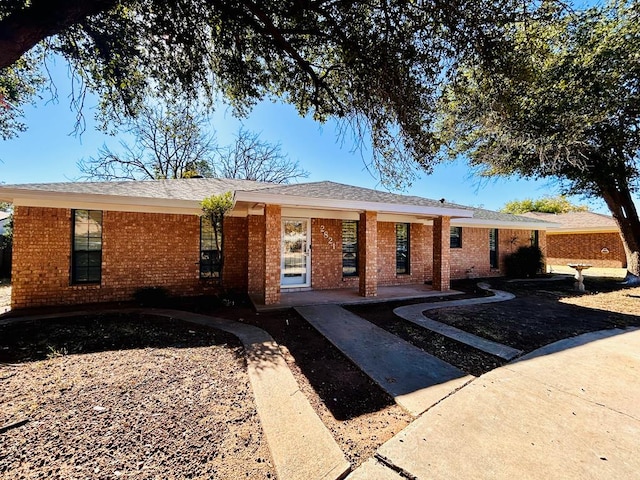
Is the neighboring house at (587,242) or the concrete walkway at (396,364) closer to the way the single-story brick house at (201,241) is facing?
the concrete walkway

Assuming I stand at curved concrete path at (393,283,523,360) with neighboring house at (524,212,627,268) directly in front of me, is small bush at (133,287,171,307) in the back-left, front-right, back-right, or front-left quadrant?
back-left

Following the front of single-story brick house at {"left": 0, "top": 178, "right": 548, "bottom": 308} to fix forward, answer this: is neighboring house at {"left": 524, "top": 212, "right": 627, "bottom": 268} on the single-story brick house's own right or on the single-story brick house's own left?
on the single-story brick house's own left

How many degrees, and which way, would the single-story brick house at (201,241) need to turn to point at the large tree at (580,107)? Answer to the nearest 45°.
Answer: approximately 45° to its left

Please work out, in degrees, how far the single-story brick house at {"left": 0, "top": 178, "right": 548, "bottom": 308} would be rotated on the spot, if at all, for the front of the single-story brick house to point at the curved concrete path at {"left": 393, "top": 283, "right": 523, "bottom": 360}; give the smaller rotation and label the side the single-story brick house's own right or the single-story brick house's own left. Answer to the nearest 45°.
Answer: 0° — it already faces it

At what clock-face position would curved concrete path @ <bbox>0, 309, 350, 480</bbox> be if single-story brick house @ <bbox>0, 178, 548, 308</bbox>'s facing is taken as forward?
The curved concrete path is roughly at 1 o'clock from the single-story brick house.

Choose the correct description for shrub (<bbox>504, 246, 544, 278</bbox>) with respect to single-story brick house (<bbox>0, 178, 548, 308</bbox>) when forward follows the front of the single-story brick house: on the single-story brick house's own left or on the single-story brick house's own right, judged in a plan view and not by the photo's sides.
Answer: on the single-story brick house's own left

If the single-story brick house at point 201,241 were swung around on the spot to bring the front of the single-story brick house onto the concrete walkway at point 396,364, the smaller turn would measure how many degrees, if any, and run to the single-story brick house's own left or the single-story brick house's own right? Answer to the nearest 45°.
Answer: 0° — it already faces it
